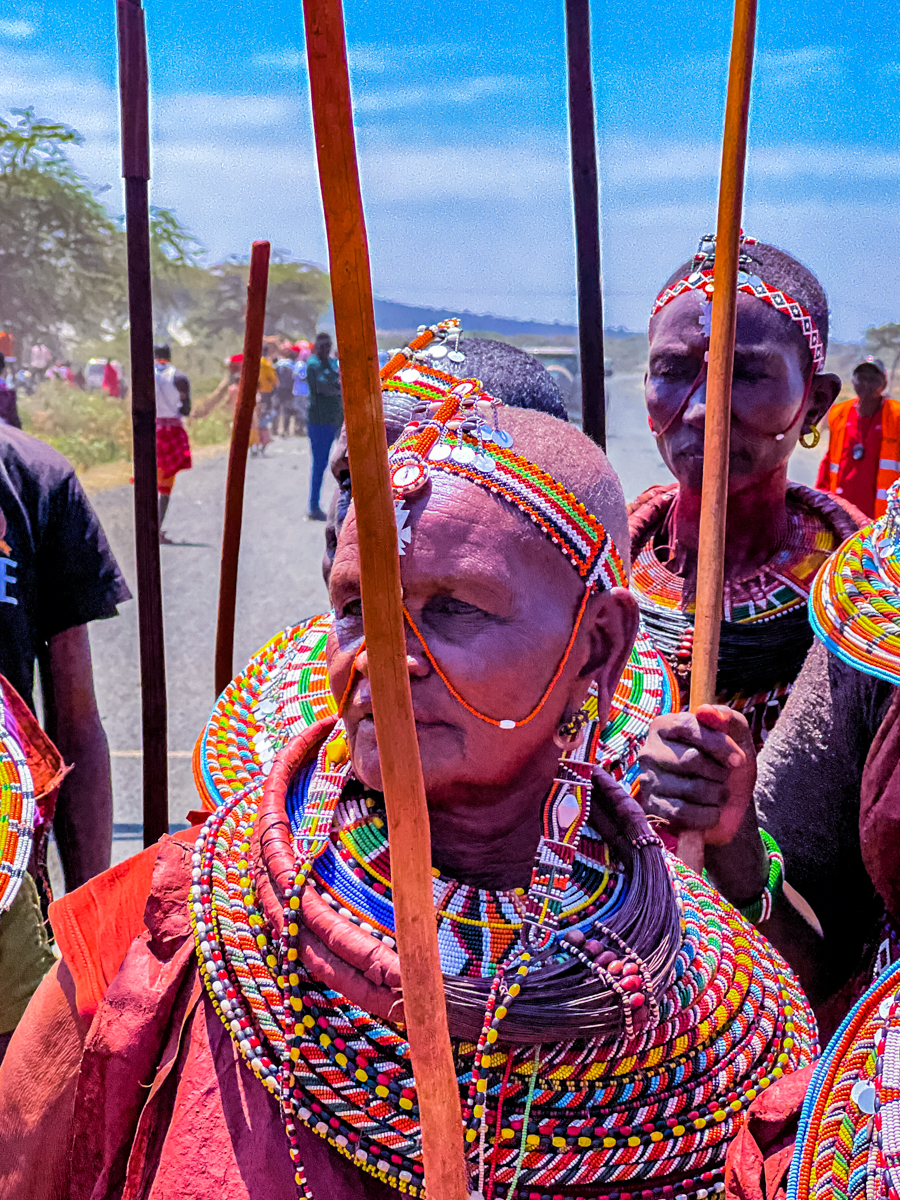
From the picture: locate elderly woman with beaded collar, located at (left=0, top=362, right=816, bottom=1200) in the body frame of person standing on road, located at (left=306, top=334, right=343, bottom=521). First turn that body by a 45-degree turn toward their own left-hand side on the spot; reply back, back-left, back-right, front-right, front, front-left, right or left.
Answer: front-right

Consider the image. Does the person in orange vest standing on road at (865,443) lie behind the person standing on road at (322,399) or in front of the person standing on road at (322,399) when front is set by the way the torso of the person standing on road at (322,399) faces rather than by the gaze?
in front

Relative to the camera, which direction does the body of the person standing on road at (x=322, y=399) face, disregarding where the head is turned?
toward the camera

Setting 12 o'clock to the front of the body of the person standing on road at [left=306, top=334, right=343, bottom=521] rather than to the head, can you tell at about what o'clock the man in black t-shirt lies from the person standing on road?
The man in black t-shirt is roughly at 12 o'clock from the person standing on road.

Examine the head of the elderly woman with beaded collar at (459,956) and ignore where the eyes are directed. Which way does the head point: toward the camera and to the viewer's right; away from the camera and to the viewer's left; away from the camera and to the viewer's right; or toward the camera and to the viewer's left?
toward the camera and to the viewer's left
